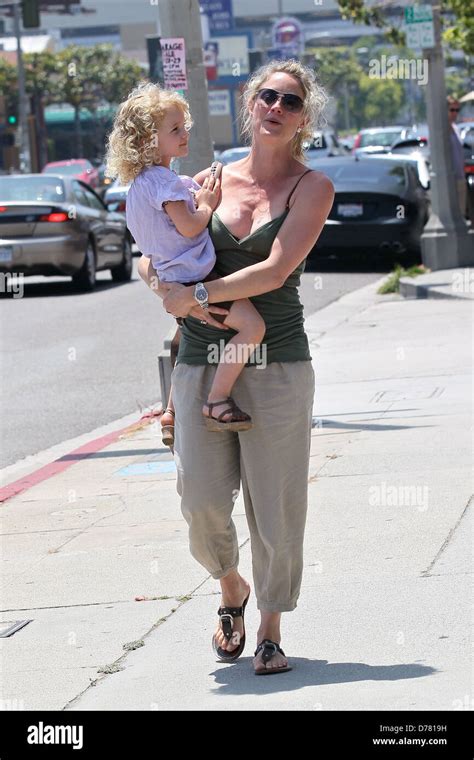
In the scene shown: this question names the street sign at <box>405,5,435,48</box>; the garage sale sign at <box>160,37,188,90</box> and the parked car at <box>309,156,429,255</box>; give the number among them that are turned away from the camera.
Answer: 1

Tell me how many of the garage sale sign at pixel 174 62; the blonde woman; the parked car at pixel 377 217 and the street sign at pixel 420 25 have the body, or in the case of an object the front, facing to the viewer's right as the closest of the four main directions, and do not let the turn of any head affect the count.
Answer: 0

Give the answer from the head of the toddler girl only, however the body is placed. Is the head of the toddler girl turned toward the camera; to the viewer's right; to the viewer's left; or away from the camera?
to the viewer's right

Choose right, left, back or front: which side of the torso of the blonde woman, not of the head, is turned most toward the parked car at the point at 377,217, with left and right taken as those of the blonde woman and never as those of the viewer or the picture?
back

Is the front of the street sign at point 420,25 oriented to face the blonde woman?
yes

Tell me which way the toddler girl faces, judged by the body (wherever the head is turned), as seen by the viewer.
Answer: to the viewer's right

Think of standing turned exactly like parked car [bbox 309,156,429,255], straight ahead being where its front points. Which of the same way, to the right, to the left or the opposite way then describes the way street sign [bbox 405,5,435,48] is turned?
the opposite way

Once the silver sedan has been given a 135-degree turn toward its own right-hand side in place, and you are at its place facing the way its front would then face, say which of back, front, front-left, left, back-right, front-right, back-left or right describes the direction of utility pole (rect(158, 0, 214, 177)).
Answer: front

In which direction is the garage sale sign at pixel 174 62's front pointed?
toward the camera

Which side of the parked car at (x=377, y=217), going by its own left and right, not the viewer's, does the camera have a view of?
back

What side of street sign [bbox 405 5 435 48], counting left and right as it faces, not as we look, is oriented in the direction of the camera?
front

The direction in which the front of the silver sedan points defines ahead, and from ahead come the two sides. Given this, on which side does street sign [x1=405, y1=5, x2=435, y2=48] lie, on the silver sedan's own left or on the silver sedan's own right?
on the silver sedan's own right

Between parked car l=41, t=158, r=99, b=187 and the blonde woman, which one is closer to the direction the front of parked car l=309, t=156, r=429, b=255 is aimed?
the parked car

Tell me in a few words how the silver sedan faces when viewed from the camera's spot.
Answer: facing away from the viewer and to the right of the viewer

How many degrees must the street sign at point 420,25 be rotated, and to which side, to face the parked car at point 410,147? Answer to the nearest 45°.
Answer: approximately 180°
